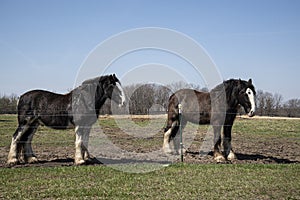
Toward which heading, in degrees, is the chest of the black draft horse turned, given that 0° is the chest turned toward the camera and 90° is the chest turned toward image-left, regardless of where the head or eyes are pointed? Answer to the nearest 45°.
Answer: approximately 270°

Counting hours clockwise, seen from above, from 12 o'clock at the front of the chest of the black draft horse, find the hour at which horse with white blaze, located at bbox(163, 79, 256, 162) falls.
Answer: The horse with white blaze is roughly at 12 o'clock from the black draft horse.
